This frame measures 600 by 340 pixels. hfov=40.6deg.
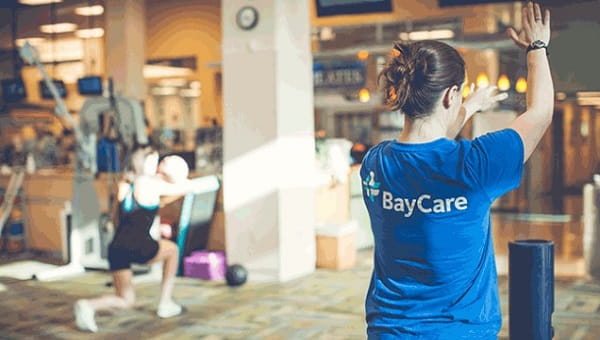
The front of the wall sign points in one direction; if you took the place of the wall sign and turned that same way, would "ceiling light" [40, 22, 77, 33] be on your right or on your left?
on your right

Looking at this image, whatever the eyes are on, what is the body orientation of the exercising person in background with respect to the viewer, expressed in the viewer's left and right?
facing away from the viewer and to the right of the viewer

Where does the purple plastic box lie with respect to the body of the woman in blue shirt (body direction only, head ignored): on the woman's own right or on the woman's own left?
on the woman's own left

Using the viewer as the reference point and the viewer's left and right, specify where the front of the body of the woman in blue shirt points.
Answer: facing away from the viewer and to the right of the viewer

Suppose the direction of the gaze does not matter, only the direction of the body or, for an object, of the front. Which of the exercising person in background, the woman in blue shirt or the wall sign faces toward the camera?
the wall sign

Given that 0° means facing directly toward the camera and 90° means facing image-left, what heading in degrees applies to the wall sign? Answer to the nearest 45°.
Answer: approximately 0°

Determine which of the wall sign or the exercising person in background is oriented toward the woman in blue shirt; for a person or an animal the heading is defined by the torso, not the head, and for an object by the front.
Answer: the wall sign

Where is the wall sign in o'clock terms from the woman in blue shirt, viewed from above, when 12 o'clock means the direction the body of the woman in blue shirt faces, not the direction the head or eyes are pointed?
The wall sign is roughly at 10 o'clock from the woman in blue shirt.

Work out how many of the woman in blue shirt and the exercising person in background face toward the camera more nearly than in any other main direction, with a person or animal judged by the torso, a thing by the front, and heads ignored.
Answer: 0

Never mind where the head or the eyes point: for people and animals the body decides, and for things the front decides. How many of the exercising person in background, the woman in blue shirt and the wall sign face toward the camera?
1

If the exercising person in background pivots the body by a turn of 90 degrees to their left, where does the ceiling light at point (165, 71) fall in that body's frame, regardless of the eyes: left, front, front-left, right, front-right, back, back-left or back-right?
front-right

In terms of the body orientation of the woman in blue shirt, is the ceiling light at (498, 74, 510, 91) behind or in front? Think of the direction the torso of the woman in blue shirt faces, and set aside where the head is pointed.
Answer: in front

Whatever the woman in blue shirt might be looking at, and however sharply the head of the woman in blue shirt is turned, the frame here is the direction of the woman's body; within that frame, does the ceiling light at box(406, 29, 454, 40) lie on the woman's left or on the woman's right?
on the woman's left

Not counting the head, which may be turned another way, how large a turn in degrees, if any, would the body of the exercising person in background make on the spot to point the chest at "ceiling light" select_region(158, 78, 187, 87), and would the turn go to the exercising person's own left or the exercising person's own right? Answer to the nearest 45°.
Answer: approximately 45° to the exercising person's own left
